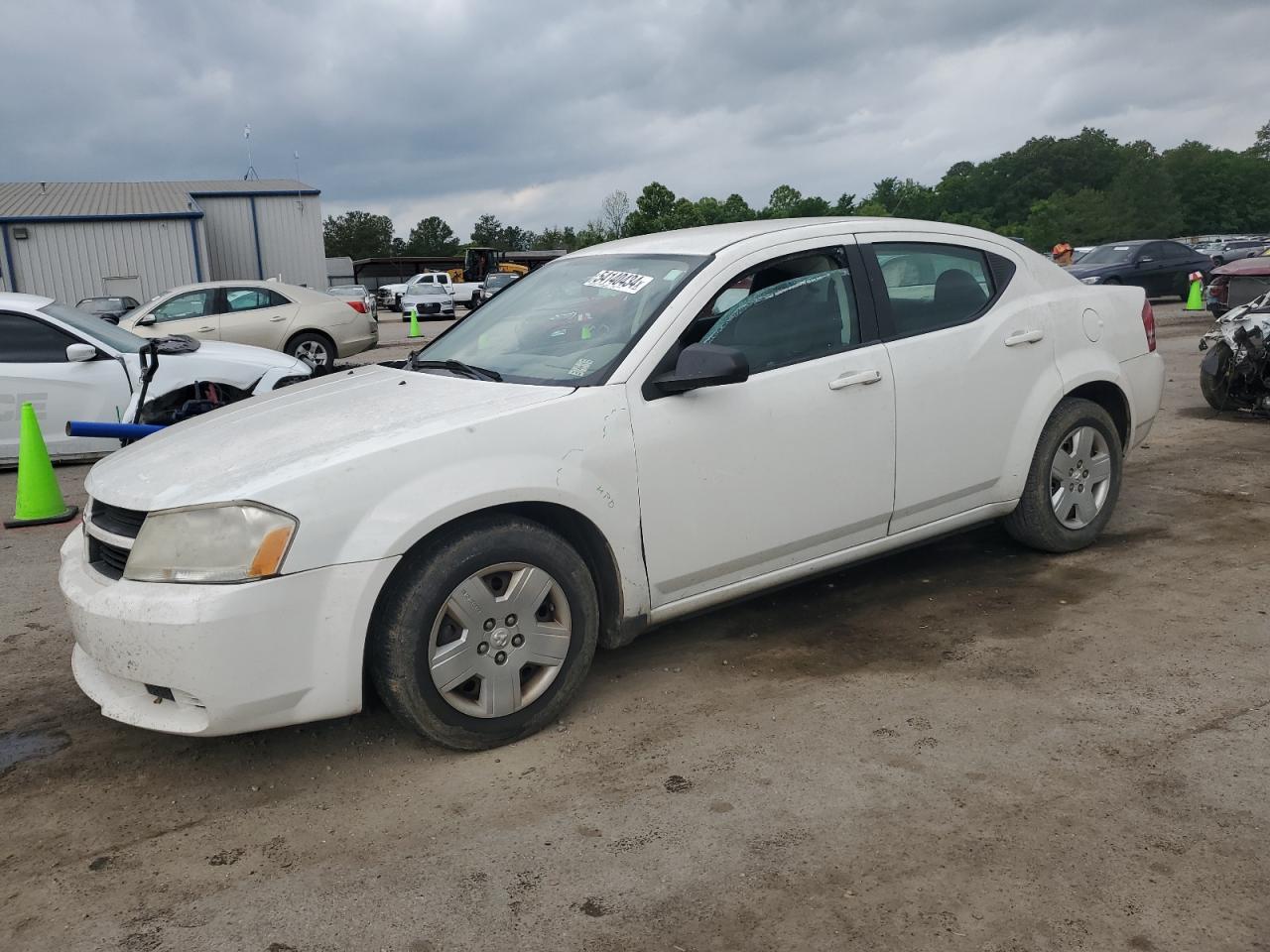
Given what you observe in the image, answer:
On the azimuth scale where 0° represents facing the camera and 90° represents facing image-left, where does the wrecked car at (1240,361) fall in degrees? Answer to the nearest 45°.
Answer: approximately 45°

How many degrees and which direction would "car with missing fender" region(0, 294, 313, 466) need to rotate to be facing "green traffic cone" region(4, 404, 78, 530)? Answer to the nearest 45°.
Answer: approximately 90° to its right

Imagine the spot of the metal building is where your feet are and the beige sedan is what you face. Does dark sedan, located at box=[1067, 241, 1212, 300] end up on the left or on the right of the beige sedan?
left

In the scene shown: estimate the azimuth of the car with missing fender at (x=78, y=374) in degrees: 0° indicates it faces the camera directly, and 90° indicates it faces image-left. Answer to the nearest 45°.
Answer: approximately 270°

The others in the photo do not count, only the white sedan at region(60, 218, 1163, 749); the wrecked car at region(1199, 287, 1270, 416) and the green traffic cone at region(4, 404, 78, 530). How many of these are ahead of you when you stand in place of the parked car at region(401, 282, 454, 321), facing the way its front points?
3

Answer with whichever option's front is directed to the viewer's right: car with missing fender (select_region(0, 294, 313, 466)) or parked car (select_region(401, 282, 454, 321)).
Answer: the car with missing fender

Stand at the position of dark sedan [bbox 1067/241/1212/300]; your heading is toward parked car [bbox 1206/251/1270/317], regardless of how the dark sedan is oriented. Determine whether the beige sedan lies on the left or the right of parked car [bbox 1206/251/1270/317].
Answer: right

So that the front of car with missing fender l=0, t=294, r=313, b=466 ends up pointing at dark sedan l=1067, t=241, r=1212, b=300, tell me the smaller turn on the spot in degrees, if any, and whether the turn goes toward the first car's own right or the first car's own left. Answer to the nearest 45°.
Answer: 0° — it already faces it
